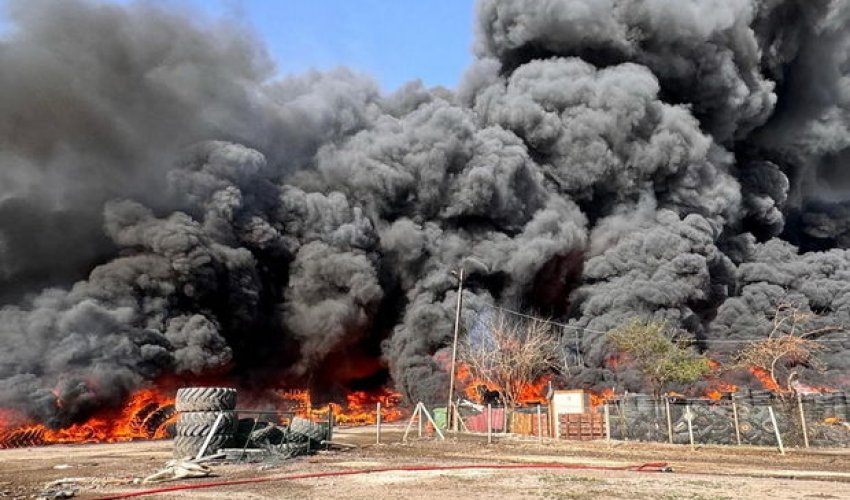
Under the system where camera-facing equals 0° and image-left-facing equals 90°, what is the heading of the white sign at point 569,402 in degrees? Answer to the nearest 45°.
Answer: approximately 0°

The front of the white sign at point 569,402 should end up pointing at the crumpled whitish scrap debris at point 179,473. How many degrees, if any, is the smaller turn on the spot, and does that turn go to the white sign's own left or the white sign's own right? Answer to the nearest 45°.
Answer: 0° — it already faces it

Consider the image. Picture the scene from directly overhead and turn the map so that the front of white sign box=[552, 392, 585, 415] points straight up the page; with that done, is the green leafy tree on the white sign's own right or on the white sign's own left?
on the white sign's own left

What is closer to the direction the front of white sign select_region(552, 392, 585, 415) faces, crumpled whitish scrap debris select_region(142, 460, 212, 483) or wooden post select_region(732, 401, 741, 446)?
the crumpled whitish scrap debris

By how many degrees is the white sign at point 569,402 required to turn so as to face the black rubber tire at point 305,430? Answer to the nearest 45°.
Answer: approximately 45° to its right

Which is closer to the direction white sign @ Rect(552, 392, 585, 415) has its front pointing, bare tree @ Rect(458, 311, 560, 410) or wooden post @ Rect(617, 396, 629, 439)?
the wooden post

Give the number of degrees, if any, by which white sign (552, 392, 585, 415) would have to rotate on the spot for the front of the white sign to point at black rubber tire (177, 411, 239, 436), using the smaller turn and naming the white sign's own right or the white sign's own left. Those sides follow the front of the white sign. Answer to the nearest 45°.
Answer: approximately 45° to the white sign's own right

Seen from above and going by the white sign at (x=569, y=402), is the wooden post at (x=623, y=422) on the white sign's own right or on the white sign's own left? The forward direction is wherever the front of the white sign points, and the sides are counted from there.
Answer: on the white sign's own left

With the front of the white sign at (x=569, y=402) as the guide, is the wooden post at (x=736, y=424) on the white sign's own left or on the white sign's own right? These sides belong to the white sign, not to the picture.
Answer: on the white sign's own left
